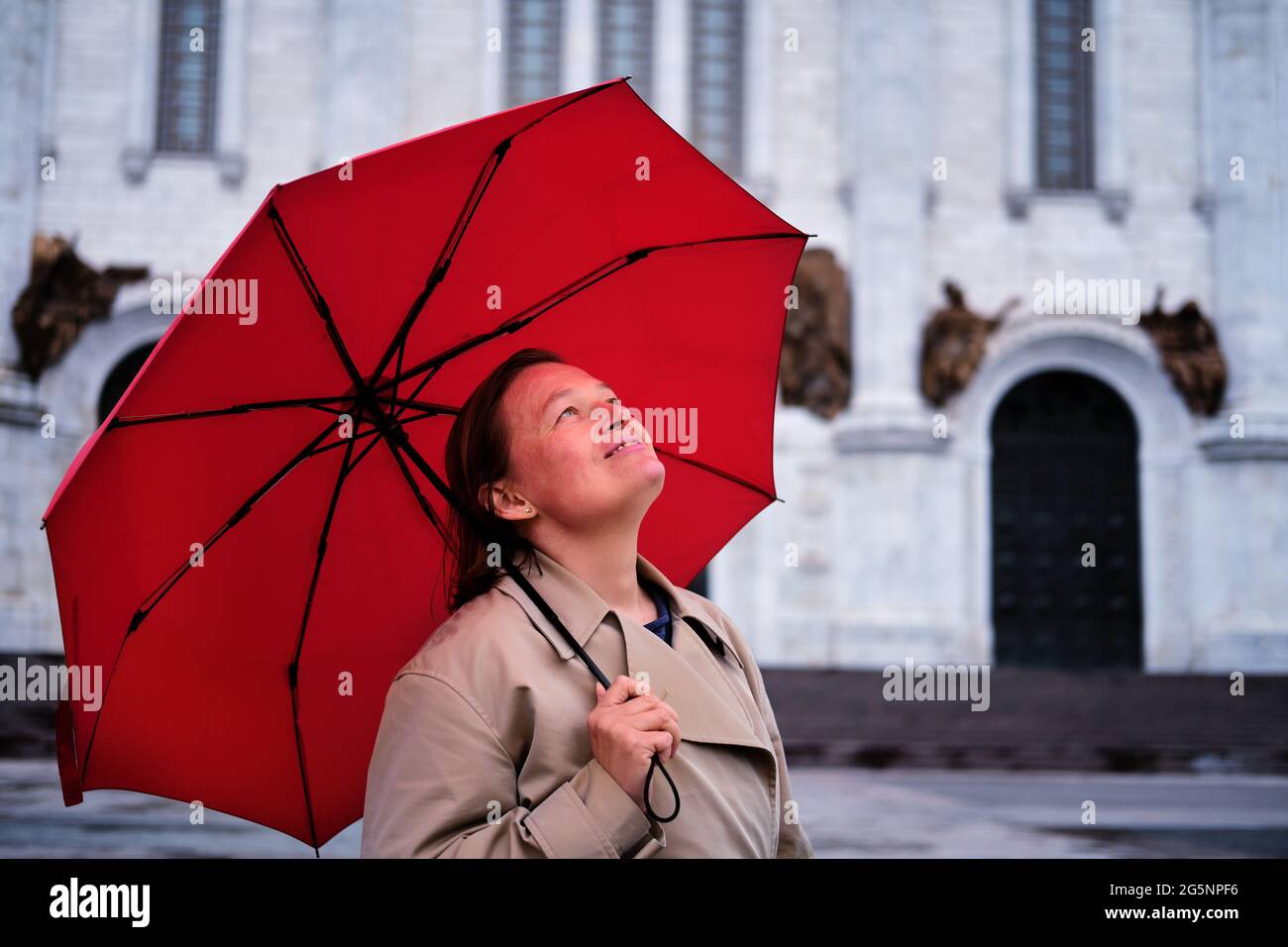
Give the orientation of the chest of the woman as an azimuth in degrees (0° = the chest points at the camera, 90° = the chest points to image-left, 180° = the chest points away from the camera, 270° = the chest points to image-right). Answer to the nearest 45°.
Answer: approximately 315°
